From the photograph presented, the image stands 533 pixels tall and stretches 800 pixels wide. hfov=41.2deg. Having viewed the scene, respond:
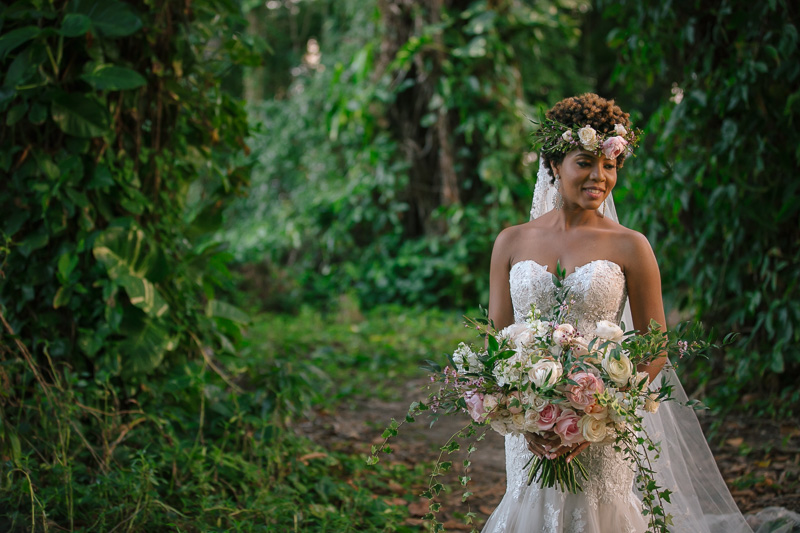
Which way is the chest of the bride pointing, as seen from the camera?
toward the camera
